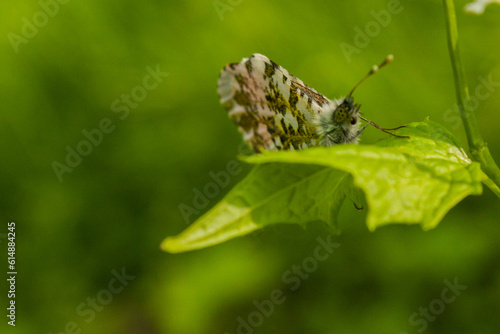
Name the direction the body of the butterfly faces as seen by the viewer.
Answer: to the viewer's right
